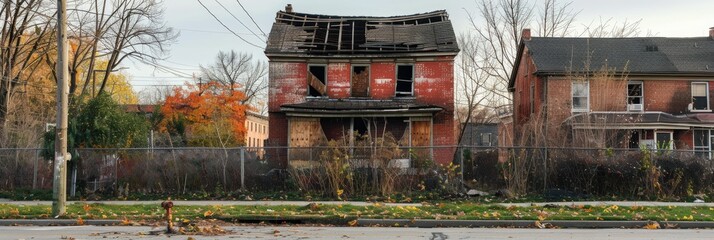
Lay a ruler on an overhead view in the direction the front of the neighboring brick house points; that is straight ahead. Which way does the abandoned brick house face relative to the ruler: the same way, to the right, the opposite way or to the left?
the same way

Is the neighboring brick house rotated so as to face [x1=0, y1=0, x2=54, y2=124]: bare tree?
no

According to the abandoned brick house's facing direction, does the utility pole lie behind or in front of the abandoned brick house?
in front

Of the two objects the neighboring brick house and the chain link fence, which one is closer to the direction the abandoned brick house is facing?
the chain link fence

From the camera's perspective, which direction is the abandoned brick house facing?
toward the camera

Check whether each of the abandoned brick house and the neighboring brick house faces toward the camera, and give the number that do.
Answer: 2

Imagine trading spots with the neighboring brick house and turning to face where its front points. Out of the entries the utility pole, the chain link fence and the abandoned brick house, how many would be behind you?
0

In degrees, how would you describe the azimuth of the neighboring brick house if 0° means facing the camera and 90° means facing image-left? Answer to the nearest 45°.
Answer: approximately 0°

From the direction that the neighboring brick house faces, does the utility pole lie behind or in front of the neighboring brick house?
in front

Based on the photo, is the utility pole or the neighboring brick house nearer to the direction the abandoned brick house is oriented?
the utility pole

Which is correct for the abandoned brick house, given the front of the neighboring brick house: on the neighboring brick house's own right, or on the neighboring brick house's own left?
on the neighboring brick house's own right

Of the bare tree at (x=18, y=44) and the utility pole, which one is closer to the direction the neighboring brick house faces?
the utility pole

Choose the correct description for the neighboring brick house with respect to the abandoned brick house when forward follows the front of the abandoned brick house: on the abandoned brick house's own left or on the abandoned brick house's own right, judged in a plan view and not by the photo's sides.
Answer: on the abandoned brick house's own left
